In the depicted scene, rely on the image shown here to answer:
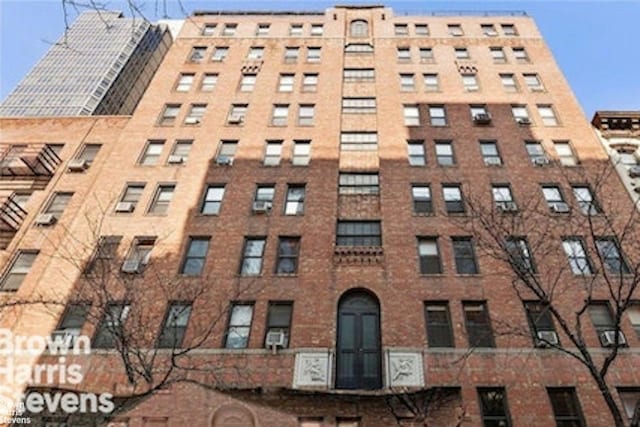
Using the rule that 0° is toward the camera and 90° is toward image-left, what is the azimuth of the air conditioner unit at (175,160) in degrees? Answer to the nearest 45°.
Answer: approximately 0°

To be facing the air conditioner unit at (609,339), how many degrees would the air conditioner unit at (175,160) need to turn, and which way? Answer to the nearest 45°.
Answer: approximately 45° to its left

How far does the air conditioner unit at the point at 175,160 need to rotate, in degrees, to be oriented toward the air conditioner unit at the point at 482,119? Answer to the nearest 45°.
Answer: approximately 45° to its left

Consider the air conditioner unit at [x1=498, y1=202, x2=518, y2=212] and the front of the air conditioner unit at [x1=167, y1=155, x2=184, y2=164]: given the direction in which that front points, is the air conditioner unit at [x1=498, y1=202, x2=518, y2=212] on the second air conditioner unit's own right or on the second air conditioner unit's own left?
on the second air conditioner unit's own left

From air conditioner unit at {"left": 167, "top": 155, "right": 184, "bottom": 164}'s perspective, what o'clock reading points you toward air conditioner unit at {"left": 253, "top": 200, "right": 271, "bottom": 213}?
air conditioner unit at {"left": 253, "top": 200, "right": 271, "bottom": 213} is roughly at 10 o'clock from air conditioner unit at {"left": 167, "top": 155, "right": 184, "bottom": 164}.

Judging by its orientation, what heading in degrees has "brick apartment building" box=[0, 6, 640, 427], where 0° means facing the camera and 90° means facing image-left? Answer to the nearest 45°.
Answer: approximately 0°

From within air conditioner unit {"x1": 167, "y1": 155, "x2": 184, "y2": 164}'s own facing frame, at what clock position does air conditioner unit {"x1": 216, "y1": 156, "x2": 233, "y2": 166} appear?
air conditioner unit {"x1": 216, "y1": 156, "x2": 233, "y2": 166} is roughly at 10 o'clock from air conditioner unit {"x1": 167, "y1": 155, "x2": 184, "y2": 164}.
